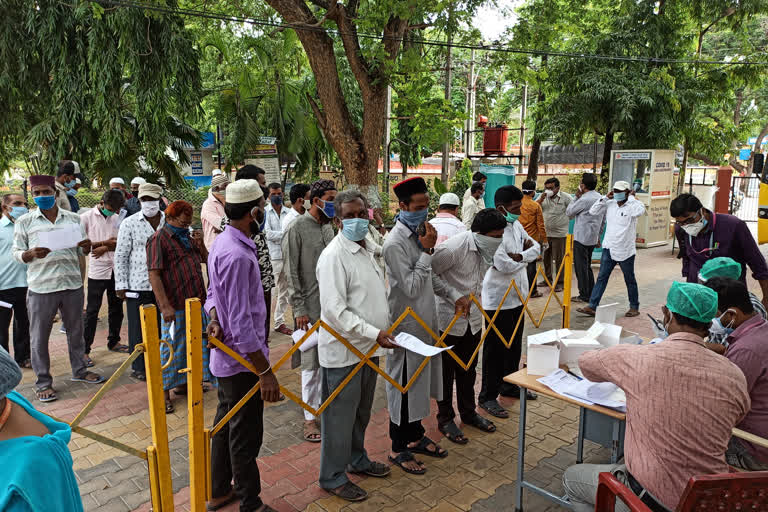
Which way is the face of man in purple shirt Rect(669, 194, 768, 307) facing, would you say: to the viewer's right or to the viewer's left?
to the viewer's left

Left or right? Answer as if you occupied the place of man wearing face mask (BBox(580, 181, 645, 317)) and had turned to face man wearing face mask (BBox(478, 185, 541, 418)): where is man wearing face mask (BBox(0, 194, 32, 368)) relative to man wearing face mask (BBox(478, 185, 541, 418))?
right

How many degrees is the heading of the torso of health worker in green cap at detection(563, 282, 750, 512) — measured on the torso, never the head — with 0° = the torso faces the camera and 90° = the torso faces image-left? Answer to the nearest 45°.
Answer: approximately 135°

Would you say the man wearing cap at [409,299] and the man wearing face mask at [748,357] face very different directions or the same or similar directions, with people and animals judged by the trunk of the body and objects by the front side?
very different directions

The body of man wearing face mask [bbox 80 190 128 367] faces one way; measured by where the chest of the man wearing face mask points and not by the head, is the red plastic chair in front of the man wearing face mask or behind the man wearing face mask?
in front

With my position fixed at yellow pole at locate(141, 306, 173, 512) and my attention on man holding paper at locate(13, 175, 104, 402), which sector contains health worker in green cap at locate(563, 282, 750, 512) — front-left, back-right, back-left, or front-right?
back-right

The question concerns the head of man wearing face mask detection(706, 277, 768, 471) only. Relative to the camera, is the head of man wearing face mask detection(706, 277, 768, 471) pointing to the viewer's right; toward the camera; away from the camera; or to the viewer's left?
to the viewer's left

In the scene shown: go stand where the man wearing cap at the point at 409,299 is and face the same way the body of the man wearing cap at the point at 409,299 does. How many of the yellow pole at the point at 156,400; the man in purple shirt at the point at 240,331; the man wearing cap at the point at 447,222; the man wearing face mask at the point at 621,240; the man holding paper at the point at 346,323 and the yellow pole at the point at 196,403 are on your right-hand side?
4

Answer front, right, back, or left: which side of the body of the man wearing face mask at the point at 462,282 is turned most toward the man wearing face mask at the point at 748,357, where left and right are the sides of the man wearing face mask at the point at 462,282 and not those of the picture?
front
